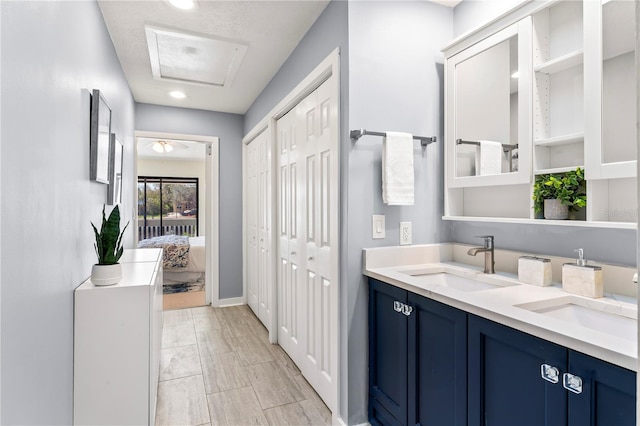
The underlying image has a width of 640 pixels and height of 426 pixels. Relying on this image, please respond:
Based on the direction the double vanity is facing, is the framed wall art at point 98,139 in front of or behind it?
in front

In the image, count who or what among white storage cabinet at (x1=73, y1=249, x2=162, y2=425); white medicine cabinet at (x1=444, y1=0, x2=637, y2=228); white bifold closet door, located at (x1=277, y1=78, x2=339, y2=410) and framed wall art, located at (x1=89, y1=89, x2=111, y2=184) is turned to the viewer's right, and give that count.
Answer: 2

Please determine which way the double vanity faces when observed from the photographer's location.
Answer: facing the viewer and to the left of the viewer

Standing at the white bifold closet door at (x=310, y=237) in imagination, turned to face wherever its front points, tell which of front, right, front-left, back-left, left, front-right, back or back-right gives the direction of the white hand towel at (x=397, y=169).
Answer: left

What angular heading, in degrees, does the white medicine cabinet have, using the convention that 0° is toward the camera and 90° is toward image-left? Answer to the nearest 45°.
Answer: approximately 45°

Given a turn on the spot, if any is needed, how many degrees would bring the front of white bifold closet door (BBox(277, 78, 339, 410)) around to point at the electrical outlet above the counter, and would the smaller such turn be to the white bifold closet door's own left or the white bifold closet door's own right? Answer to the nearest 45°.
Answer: approximately 90° to the white bifold closet door's own left

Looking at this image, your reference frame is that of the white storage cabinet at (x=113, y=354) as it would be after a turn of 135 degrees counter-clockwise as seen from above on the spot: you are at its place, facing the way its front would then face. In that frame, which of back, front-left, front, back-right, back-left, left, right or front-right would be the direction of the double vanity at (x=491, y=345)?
back

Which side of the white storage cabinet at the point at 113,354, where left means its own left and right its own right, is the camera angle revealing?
right

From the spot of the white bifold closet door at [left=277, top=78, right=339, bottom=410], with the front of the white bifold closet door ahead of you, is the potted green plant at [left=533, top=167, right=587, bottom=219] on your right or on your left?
on your left
